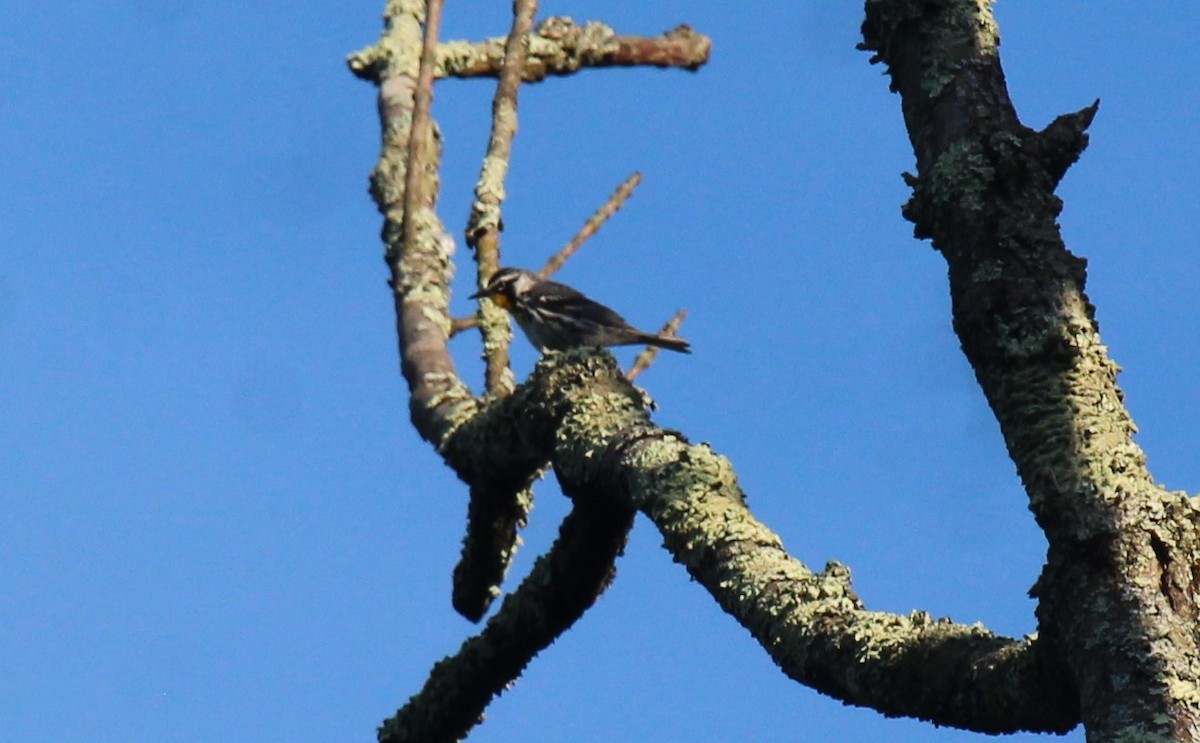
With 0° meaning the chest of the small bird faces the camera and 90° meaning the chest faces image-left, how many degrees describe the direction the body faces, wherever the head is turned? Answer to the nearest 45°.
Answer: approximately 90°

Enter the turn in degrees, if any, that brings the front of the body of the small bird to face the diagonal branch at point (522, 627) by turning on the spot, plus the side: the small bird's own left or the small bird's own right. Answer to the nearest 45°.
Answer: approximately 90° to the small bird's own left
